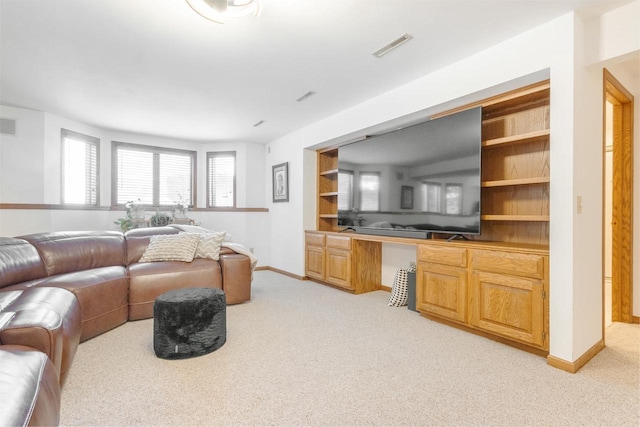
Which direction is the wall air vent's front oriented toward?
toward the camera

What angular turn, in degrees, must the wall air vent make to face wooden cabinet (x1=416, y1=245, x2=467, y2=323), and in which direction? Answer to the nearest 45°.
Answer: approximately 45° to its left

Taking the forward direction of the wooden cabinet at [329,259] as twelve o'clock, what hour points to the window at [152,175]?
The window is roughly at 2 o'clock from the wooden cabinet.

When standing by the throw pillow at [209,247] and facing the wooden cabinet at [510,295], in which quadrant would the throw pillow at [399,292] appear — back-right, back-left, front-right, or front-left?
front-left

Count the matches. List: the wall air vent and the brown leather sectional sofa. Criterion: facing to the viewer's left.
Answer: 0

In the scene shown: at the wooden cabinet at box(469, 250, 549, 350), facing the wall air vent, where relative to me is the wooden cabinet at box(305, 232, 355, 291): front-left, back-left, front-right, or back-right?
front-right

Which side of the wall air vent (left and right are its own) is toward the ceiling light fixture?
front

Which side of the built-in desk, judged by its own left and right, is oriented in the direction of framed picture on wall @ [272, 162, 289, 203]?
right

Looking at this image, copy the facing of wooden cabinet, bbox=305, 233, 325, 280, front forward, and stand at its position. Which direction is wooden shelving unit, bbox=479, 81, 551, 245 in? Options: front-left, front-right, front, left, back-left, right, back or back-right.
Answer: left

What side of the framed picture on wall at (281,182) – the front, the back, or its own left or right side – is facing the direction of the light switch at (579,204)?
left

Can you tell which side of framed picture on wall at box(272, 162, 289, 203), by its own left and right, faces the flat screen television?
left

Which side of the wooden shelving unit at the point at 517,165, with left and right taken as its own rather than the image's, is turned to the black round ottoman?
front
